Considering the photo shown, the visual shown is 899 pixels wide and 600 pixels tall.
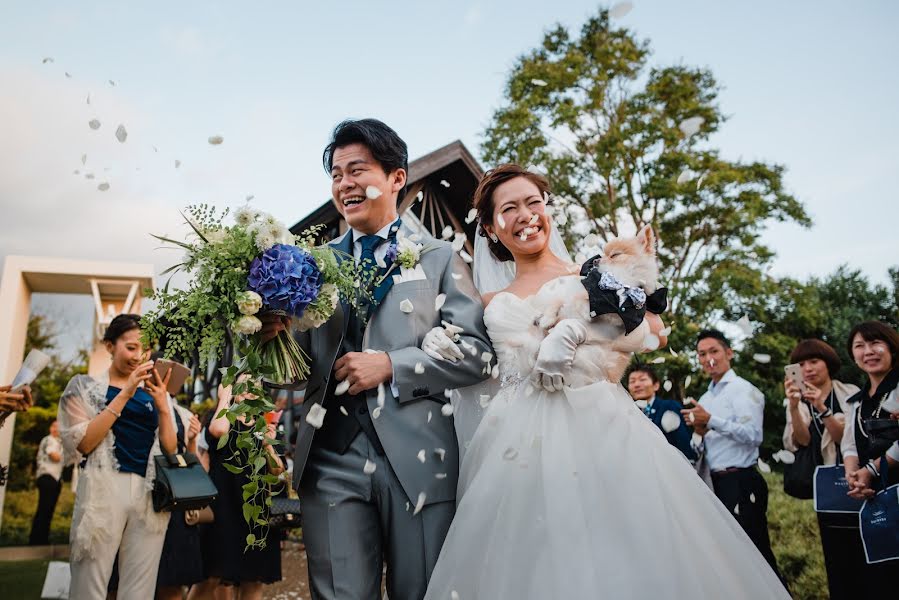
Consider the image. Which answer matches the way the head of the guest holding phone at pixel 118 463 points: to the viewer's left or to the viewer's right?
to the viewer's right

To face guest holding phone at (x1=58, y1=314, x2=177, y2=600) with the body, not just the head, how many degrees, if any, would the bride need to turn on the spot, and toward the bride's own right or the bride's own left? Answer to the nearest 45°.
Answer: approximately 135° to the bride's own right

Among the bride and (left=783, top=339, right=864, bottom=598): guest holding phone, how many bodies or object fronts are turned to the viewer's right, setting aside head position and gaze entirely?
0

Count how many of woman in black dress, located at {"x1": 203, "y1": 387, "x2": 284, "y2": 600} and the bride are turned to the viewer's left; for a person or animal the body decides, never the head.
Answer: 0

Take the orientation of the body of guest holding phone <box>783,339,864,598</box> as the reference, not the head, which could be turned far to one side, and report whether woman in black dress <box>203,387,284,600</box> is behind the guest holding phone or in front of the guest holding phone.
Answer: in front

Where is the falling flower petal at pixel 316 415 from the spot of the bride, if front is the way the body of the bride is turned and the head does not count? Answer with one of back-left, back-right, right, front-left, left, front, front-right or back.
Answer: right

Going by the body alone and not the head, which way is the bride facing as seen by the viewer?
toward the camera

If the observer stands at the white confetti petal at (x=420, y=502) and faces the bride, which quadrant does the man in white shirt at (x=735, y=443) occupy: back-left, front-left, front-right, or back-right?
front-left

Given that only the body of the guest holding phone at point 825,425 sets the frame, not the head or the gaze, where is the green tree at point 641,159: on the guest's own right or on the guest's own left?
on the guest's own right

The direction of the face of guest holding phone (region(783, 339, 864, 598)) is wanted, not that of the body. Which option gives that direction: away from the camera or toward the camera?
toward the camera

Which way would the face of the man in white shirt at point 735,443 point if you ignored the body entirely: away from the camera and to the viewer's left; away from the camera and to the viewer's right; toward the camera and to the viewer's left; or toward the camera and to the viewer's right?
toward the camera and to the viewer's left

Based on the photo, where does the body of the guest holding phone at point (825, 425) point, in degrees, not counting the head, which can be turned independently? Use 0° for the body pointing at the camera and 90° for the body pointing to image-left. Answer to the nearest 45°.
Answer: approximately 45°

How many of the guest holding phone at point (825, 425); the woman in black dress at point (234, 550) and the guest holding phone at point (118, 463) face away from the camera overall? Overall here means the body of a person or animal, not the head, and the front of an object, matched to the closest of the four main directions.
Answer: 0

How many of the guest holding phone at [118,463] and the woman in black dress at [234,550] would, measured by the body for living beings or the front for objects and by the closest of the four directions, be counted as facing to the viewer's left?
0

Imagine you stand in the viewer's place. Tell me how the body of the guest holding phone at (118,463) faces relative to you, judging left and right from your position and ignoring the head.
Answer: facing the viewer and to the right of the viewer
